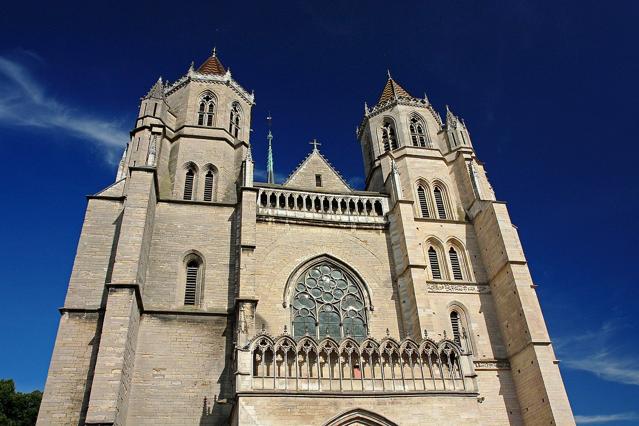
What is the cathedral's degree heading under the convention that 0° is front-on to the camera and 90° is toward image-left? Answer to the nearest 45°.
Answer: approximately 0°
